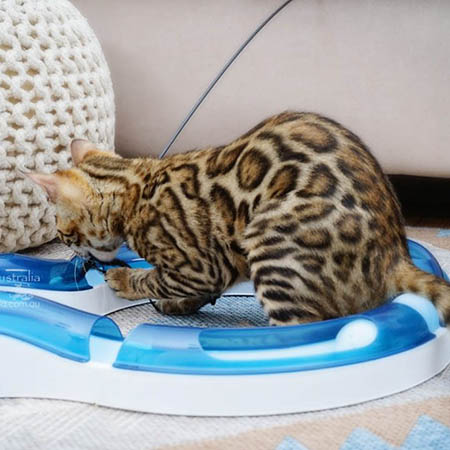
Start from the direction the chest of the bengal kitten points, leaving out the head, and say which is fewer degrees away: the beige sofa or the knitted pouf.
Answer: the knitted pouf

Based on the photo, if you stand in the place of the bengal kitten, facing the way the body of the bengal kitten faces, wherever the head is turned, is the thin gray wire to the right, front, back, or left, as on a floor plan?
right

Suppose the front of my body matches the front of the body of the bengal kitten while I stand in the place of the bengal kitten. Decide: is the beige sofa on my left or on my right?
on my right

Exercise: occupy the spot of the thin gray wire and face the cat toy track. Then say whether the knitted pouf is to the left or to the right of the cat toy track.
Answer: right

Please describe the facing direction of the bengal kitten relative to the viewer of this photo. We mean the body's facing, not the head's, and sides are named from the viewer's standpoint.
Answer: facing to the left of the viewer

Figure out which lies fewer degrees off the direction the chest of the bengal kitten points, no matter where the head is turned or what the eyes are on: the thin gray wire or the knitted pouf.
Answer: the knitted pouf

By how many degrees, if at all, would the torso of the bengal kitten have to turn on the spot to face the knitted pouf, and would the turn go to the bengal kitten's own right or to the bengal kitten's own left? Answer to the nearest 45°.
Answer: approximately 45° to the bengal kitten's own right
